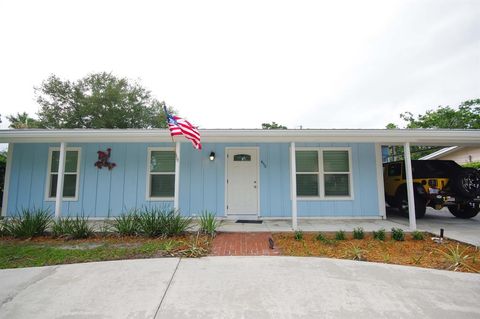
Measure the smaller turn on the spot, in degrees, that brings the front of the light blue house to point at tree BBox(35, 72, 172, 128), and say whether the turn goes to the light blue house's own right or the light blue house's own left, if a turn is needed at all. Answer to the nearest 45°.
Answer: approximately 135° to the light blue house's own right

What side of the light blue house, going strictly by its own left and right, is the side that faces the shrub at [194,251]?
front

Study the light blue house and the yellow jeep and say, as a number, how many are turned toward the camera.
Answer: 1

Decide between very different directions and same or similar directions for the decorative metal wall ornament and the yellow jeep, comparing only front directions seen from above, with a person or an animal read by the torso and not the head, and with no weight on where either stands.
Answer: very different directions

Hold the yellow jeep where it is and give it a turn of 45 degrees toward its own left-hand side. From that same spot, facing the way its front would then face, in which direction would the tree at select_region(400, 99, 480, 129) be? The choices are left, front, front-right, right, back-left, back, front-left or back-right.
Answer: right

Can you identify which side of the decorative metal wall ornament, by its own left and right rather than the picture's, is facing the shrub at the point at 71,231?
front

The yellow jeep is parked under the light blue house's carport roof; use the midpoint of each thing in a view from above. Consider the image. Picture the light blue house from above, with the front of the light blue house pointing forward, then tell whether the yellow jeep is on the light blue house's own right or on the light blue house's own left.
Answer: on the light blue house's own left

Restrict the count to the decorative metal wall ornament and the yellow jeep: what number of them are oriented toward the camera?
1

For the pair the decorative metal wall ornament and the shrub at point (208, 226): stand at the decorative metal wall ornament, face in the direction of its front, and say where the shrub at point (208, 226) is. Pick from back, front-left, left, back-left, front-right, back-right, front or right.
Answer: front-left

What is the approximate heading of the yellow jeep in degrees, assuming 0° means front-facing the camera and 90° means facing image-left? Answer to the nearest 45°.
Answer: approximately 135°

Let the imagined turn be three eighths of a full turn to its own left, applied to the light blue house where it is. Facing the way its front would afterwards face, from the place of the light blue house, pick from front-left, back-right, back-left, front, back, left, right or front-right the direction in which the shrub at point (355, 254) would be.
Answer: right

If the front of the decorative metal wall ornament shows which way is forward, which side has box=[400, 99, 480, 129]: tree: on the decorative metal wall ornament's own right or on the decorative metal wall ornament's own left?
on the decorative metal wall ornament's own left

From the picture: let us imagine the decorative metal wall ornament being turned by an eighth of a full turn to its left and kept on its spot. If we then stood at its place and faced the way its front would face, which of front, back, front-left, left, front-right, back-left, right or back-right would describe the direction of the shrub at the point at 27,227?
right

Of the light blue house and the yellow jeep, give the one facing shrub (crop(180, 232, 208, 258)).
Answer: the light blue house

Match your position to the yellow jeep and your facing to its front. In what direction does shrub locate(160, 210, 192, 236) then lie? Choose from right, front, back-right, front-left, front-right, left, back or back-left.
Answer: left

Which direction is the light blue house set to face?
toward the camera

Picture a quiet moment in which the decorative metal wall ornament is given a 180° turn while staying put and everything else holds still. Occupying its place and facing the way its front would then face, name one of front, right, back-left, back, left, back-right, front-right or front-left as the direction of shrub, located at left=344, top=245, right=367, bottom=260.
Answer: back-right

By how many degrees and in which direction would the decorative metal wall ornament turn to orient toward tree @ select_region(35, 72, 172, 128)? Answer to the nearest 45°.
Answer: approximately 180°

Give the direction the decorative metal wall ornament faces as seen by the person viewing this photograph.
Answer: facing the viewer
